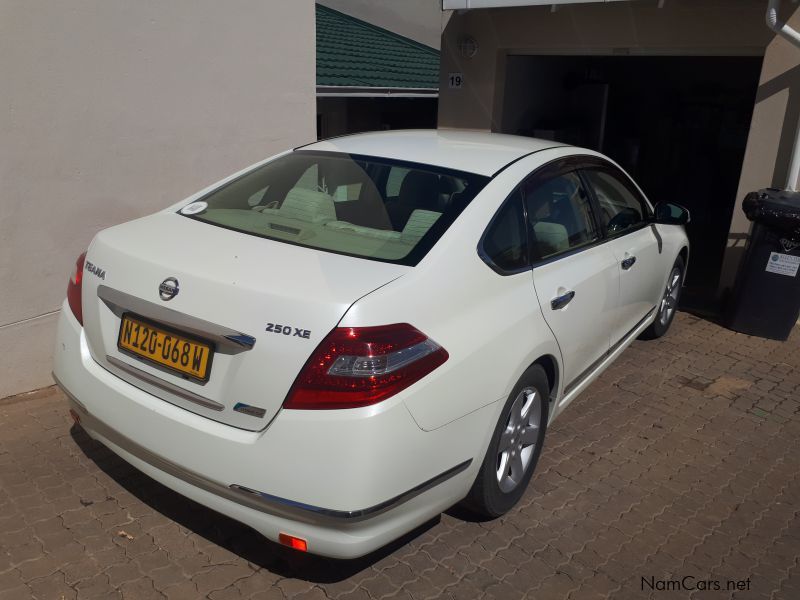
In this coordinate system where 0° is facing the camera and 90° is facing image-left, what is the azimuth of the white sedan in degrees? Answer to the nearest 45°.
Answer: approximately 225°
